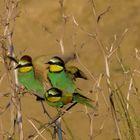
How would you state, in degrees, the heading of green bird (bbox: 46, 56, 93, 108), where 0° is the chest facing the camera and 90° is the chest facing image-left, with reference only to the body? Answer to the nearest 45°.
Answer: approximately 45°

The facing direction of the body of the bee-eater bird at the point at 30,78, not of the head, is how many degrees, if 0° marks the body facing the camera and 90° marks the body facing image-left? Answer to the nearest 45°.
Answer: approximately 45°
